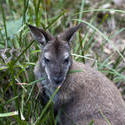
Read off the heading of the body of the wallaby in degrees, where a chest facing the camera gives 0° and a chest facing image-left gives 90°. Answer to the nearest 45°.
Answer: approximately 45°
